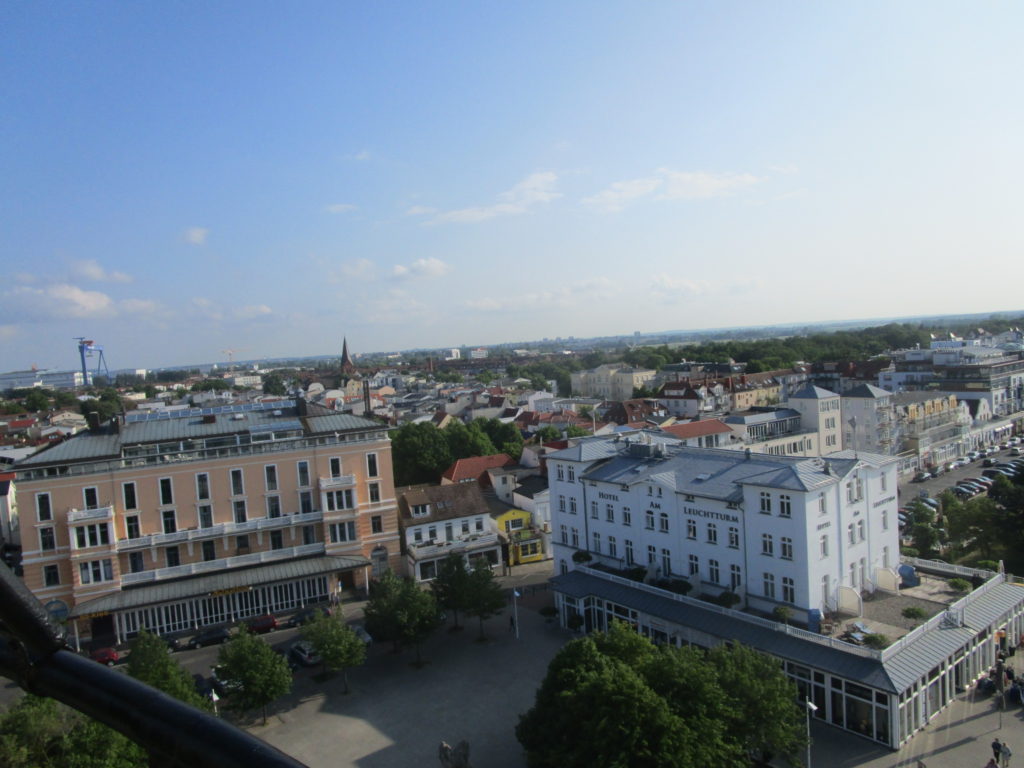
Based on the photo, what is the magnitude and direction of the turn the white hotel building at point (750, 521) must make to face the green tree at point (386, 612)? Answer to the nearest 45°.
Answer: approximately 45° to its right

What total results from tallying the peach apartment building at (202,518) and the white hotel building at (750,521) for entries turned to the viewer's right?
0

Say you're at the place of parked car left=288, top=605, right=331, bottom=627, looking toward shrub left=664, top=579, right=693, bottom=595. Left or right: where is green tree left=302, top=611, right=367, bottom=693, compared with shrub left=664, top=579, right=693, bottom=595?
right

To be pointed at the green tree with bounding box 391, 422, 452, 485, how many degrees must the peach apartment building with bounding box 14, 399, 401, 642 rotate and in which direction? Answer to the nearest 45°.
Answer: approximately 135° to its left

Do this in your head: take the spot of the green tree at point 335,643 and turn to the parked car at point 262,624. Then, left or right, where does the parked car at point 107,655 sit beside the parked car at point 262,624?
left

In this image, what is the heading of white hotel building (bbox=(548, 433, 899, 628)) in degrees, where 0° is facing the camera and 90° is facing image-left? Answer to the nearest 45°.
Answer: approximately 45°

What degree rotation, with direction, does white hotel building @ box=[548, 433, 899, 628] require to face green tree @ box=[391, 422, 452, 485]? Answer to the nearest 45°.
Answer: approximately 90° to its right

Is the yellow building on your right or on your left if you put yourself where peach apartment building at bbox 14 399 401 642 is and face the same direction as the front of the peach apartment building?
on your left

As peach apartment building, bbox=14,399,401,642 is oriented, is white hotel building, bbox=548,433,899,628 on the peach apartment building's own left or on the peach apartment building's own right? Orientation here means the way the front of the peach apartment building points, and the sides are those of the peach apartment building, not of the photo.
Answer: on the peach apartment building's own left

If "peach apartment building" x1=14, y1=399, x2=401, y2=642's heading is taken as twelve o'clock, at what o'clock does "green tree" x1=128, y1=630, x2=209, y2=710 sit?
The green tree is roughly at 12 o'clock from the peach apartment building.

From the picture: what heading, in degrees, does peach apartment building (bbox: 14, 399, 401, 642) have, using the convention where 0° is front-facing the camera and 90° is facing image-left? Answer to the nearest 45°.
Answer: approximately 0°
